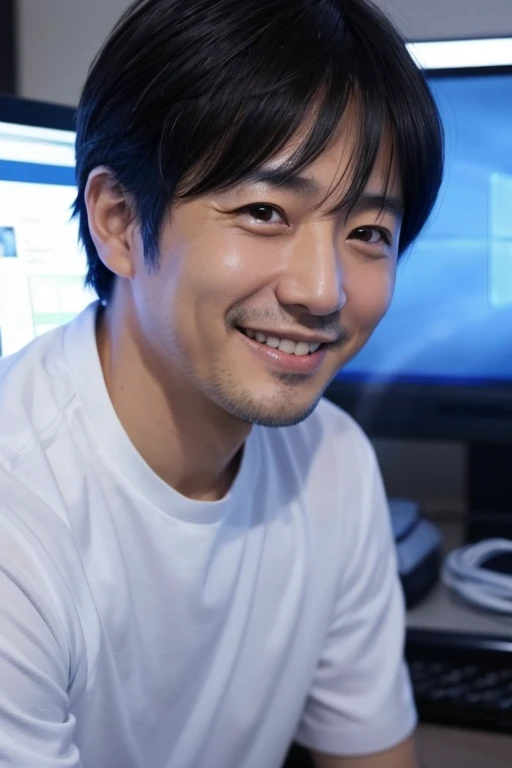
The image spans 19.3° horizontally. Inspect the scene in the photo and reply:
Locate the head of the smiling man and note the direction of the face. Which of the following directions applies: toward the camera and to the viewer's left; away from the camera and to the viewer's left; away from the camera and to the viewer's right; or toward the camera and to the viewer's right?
toward the camera and to the viewer's right

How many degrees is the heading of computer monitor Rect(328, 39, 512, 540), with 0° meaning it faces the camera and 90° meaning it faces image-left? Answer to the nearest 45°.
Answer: approximately 0°

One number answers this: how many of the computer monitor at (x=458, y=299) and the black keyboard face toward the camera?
2

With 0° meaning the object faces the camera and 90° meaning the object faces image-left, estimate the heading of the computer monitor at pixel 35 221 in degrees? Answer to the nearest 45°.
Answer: approximately 315°
